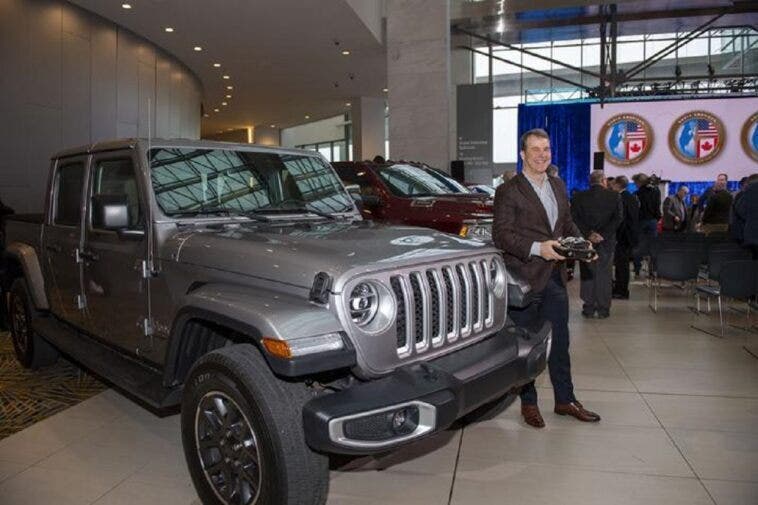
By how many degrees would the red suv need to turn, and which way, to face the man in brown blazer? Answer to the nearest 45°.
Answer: approximately 45° to its right

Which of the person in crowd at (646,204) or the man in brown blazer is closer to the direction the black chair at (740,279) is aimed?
the person in crowd

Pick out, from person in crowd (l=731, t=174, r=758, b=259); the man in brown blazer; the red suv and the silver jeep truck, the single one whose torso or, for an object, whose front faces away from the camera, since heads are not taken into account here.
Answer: the person in crowd

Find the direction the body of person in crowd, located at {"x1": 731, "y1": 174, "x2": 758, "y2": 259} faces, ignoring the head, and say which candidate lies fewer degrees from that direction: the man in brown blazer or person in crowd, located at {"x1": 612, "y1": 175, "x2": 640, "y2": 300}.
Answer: the person in crowd

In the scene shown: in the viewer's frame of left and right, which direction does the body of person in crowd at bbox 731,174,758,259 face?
facing away from the viewer

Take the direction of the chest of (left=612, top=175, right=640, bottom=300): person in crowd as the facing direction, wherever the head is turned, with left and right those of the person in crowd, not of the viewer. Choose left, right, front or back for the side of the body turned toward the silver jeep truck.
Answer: left

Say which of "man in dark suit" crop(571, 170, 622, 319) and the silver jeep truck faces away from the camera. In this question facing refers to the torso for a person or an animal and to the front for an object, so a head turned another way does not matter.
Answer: the man in dark suit

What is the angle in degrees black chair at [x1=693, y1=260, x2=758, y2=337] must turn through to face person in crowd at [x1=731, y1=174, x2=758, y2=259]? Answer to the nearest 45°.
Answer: approximately 45° to its right

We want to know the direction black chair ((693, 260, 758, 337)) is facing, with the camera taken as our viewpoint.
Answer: facing away from the viewer and to the left of the viewer

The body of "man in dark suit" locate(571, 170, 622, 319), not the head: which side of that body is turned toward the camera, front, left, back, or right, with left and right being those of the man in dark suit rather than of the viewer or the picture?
back
